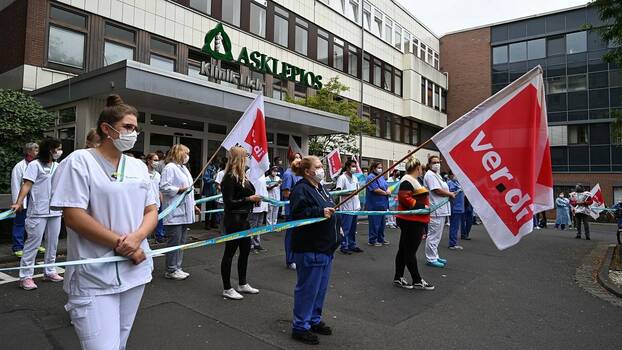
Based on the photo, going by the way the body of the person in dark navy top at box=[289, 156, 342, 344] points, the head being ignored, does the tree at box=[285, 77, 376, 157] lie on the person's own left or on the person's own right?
on the person's own left

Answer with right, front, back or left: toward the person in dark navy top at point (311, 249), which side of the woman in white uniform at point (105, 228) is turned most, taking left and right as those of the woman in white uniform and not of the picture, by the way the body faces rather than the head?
left

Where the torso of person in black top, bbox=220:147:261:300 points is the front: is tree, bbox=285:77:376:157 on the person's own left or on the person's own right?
on the person's own left

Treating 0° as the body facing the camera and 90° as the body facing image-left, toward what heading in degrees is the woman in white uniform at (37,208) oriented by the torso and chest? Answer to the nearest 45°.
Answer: approximately 315°

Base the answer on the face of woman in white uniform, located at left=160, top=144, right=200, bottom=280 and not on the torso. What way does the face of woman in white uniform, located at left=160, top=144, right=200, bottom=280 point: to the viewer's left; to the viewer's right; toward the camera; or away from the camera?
to the viewer's right

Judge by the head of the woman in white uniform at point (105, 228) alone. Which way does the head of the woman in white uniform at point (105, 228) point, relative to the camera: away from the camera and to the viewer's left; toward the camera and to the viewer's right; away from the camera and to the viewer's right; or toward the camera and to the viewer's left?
toward the camera and to the viewer's right
